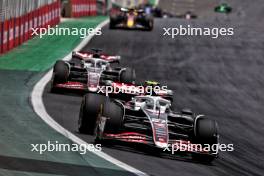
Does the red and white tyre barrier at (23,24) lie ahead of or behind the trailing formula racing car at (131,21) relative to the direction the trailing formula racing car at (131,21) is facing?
ahead

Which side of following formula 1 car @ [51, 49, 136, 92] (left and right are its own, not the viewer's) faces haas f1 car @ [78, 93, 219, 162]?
front

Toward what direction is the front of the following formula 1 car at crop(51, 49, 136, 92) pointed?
toward the camera
